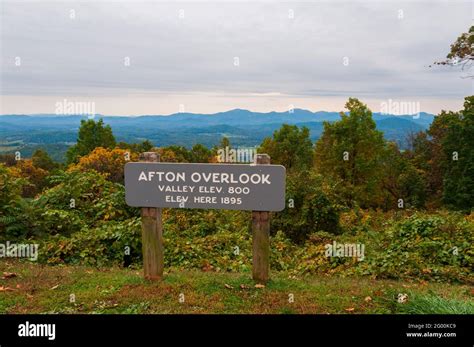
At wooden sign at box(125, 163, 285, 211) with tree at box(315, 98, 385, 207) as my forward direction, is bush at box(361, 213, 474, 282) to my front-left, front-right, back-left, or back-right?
front-right

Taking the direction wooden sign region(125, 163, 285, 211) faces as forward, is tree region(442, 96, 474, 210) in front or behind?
behind

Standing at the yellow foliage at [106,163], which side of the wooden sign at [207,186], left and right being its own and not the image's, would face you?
back

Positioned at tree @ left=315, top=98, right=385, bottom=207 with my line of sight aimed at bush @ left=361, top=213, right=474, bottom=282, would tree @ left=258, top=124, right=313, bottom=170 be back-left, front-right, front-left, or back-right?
back-right

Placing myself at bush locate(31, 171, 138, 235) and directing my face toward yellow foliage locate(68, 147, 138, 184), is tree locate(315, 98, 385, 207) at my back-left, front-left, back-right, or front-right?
front-right

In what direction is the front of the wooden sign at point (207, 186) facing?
toward the camera

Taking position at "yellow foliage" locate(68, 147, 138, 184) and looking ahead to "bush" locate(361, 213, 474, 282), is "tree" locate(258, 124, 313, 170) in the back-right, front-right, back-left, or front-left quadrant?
front-left

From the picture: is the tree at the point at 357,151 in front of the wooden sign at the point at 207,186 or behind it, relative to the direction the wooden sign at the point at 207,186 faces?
behind

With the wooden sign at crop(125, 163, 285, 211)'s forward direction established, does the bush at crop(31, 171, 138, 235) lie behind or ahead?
behind
